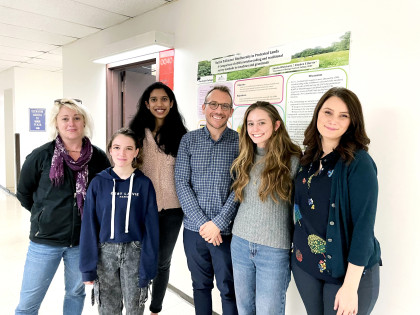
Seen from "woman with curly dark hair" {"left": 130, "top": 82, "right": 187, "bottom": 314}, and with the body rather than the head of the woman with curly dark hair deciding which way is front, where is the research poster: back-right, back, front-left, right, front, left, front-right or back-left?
left

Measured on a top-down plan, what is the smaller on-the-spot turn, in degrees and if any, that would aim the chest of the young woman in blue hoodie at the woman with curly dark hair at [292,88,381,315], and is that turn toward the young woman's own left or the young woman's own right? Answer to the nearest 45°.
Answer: approximately 45° to the young woman's own left

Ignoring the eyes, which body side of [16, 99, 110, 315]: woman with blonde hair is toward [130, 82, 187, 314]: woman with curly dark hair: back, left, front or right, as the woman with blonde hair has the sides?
left

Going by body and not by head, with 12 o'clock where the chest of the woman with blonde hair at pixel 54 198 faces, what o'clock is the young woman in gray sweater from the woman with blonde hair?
The young woman in gray sweater is roughly at 10 o'clock from the woman with blonde hair.

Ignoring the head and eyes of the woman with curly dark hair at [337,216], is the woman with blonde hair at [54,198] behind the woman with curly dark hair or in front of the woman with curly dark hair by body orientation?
in front

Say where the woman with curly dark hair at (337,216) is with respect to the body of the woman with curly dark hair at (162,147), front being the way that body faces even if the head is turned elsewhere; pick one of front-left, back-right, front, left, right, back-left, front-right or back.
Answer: front-left

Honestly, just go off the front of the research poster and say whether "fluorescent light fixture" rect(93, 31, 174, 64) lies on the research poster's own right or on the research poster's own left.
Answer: on the research poster's own right

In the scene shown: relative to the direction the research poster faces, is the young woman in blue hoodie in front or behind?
in front

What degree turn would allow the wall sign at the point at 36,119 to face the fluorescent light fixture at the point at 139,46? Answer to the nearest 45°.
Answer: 0° — it already faces it

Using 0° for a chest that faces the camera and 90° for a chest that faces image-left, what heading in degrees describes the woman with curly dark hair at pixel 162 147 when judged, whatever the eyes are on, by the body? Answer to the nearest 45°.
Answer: approximately 0°
